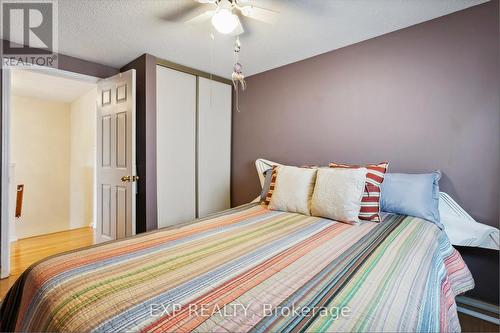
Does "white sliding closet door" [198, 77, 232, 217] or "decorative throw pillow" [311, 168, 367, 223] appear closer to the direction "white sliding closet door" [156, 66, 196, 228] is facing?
the decorative throw pillow

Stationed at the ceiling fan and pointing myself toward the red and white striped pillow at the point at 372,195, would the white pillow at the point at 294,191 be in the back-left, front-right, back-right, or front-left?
front-left

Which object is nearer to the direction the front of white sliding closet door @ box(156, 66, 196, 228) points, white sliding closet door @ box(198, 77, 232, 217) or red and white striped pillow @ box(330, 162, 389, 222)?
the red and white striped pillow

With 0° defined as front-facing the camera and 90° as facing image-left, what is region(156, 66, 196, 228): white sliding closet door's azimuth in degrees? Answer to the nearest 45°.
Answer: approximately 315°

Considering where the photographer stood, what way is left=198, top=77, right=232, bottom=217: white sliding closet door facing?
facing the viewer and to the right of the viewer

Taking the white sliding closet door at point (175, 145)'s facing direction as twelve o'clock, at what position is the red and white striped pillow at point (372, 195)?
The red and white striped pillow is roughly at 12 o'clock from the white sliding closet door.

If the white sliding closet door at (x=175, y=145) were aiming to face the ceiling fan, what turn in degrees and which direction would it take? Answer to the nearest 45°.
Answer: approximately 45° to its right

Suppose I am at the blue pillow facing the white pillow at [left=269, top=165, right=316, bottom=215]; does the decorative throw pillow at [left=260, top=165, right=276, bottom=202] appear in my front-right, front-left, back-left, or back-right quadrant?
front-right

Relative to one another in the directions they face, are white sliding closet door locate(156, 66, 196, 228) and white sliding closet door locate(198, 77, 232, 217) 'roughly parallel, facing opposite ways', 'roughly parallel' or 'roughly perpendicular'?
roughly parallel

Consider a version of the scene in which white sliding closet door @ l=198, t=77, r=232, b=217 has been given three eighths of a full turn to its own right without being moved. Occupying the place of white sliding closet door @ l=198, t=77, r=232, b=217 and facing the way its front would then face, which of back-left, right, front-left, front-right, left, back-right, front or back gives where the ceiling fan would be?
left

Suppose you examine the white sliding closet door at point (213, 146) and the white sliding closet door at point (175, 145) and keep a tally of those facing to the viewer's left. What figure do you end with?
0

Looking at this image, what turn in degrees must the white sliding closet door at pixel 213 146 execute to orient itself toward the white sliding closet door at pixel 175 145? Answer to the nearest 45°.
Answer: approximately 90° to its right

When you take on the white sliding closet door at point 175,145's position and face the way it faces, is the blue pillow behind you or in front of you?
in front

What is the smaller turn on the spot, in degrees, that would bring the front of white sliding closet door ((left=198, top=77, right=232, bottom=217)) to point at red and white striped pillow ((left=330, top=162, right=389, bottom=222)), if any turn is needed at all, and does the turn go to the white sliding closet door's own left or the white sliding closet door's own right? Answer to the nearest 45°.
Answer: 0° — it already faces it

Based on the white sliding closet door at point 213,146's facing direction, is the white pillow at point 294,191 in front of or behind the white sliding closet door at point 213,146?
in front
